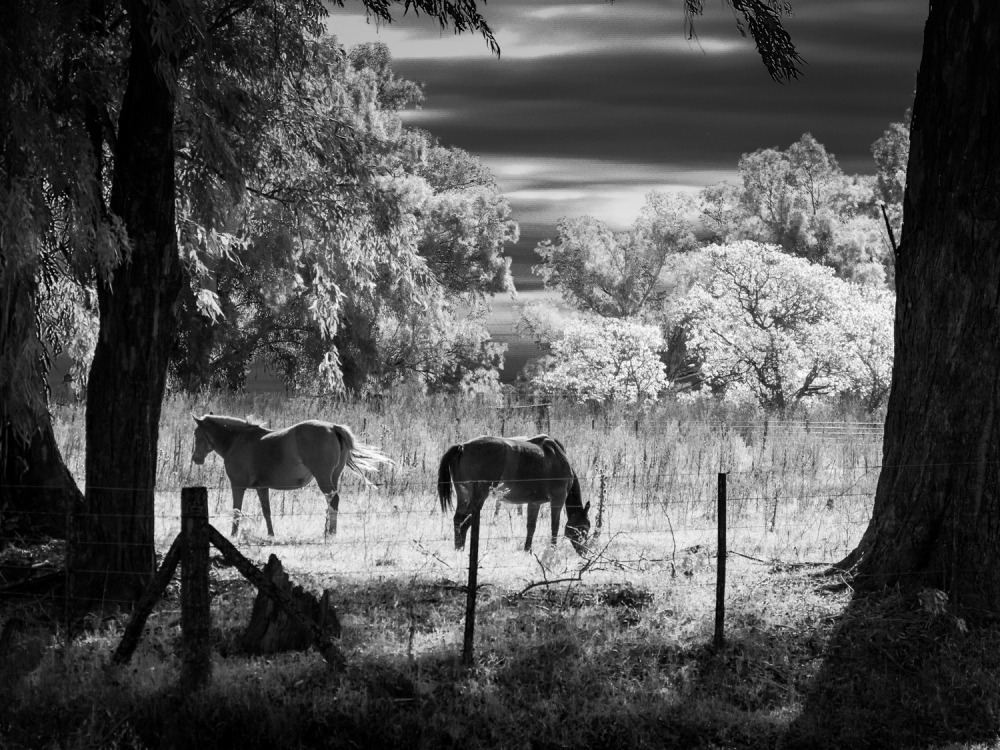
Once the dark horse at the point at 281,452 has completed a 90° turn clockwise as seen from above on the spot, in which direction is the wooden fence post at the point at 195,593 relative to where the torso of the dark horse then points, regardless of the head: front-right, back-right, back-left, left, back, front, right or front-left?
back

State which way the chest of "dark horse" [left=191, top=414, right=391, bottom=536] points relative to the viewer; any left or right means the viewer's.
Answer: facing to the left of the viewer

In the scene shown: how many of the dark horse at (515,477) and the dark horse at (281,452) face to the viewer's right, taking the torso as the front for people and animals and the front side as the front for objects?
1

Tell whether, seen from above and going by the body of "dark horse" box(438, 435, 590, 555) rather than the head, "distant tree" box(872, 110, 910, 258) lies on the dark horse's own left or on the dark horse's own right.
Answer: on the dark horse's own left

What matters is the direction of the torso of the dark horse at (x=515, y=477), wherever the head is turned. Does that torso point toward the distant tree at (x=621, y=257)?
no

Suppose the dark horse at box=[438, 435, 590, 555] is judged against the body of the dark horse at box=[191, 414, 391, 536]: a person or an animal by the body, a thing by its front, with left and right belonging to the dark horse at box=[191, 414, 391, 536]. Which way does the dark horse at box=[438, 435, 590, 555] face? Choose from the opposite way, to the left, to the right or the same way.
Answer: the opposite way

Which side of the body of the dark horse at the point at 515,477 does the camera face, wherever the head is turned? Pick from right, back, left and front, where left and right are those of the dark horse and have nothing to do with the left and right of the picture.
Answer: right

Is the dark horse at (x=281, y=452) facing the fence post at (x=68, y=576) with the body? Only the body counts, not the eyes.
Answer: no

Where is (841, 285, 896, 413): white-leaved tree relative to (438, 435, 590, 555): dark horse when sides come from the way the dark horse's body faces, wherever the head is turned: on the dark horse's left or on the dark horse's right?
on the dark horse's left

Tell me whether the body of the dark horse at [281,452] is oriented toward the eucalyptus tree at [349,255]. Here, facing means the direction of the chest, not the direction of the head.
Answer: no

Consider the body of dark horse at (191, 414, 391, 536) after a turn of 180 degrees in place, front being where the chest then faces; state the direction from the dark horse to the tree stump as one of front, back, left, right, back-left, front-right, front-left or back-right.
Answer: right

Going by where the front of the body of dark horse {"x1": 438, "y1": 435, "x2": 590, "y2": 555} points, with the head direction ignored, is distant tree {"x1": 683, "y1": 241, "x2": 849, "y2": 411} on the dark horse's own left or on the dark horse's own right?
on the dark horse's own left

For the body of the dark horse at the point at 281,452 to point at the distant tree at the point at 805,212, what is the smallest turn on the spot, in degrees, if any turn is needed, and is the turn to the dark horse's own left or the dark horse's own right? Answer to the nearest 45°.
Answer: approximately 135° to the dark horse's own right

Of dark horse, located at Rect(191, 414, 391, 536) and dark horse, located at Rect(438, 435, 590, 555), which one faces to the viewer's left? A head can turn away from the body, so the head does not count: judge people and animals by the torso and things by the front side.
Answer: dark horse, located at Rect(191, 414, 391, 536)
